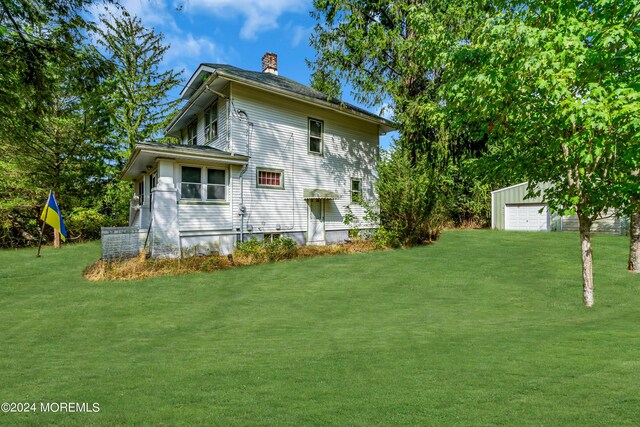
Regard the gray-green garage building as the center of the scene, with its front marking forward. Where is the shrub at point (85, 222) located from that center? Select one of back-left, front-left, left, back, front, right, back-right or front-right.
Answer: front-right

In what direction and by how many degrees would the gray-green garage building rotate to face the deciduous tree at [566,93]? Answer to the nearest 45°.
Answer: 0° — it already faces it

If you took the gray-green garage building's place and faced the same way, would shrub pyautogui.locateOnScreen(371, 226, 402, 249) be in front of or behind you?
in front

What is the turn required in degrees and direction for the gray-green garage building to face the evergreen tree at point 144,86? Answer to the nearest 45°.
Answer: approximately 45° to its right

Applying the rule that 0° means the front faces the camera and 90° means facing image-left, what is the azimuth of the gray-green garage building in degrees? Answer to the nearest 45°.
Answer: approximately 0°

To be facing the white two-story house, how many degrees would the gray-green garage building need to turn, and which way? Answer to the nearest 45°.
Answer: approximately 45° to its right
